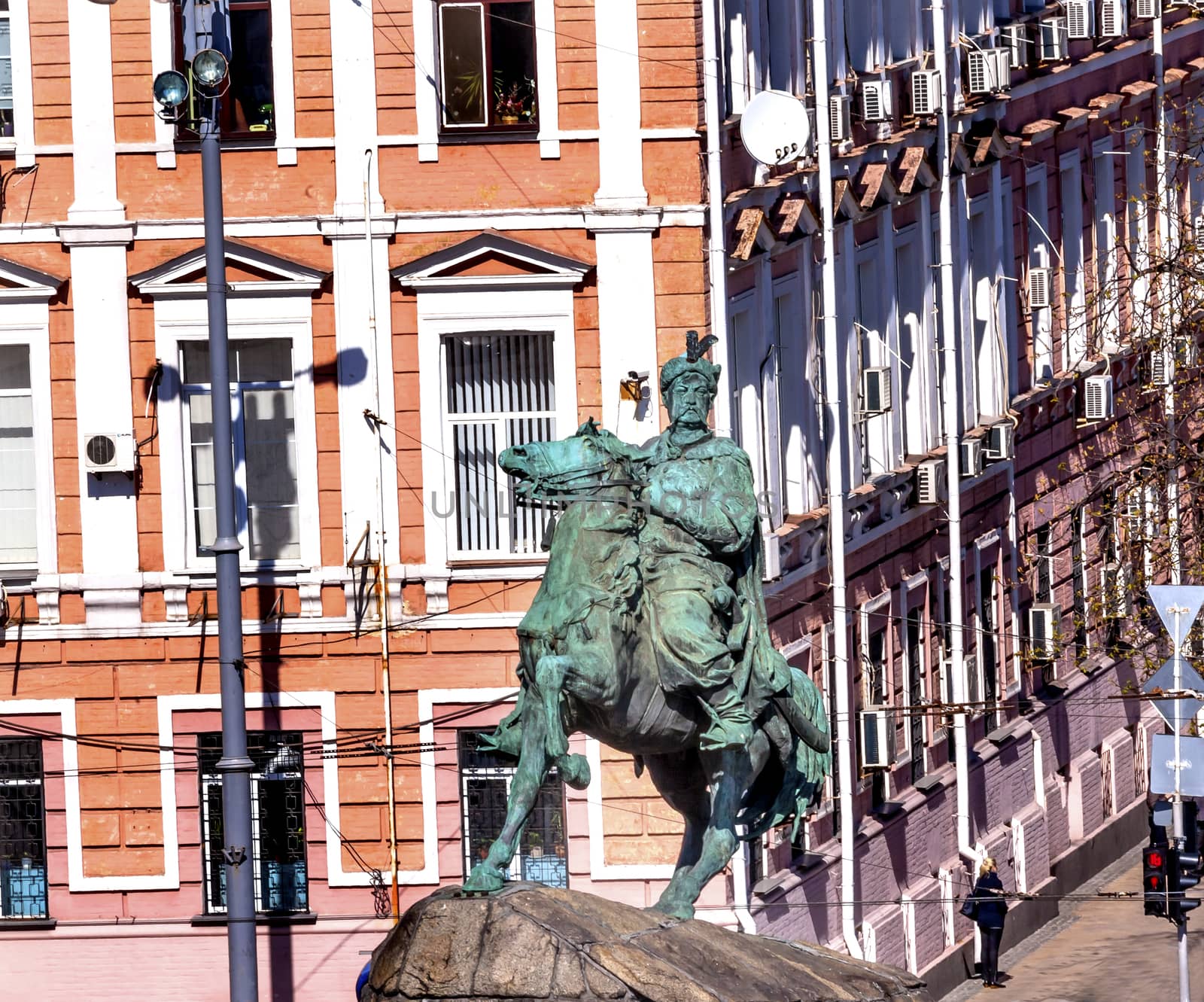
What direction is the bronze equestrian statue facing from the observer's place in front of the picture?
facing the viewer and to the left of the viewer

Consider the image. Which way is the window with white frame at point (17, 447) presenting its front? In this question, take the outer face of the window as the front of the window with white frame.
toward the camera

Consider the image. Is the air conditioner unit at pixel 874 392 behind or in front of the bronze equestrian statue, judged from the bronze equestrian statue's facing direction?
behind

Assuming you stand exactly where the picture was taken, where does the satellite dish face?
facing the viewer

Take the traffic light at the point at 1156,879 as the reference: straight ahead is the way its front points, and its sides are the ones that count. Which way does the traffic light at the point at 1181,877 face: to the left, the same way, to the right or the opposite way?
to the left

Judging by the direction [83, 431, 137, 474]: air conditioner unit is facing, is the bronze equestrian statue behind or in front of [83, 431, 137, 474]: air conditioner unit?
in front

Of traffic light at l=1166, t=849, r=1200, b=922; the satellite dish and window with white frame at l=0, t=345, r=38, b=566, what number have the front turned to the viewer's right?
1

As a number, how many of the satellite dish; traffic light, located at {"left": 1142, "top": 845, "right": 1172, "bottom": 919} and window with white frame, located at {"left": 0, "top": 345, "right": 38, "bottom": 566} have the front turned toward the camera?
3

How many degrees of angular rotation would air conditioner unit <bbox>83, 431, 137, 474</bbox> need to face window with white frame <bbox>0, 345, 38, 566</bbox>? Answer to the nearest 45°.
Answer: approximately 135° to its right
